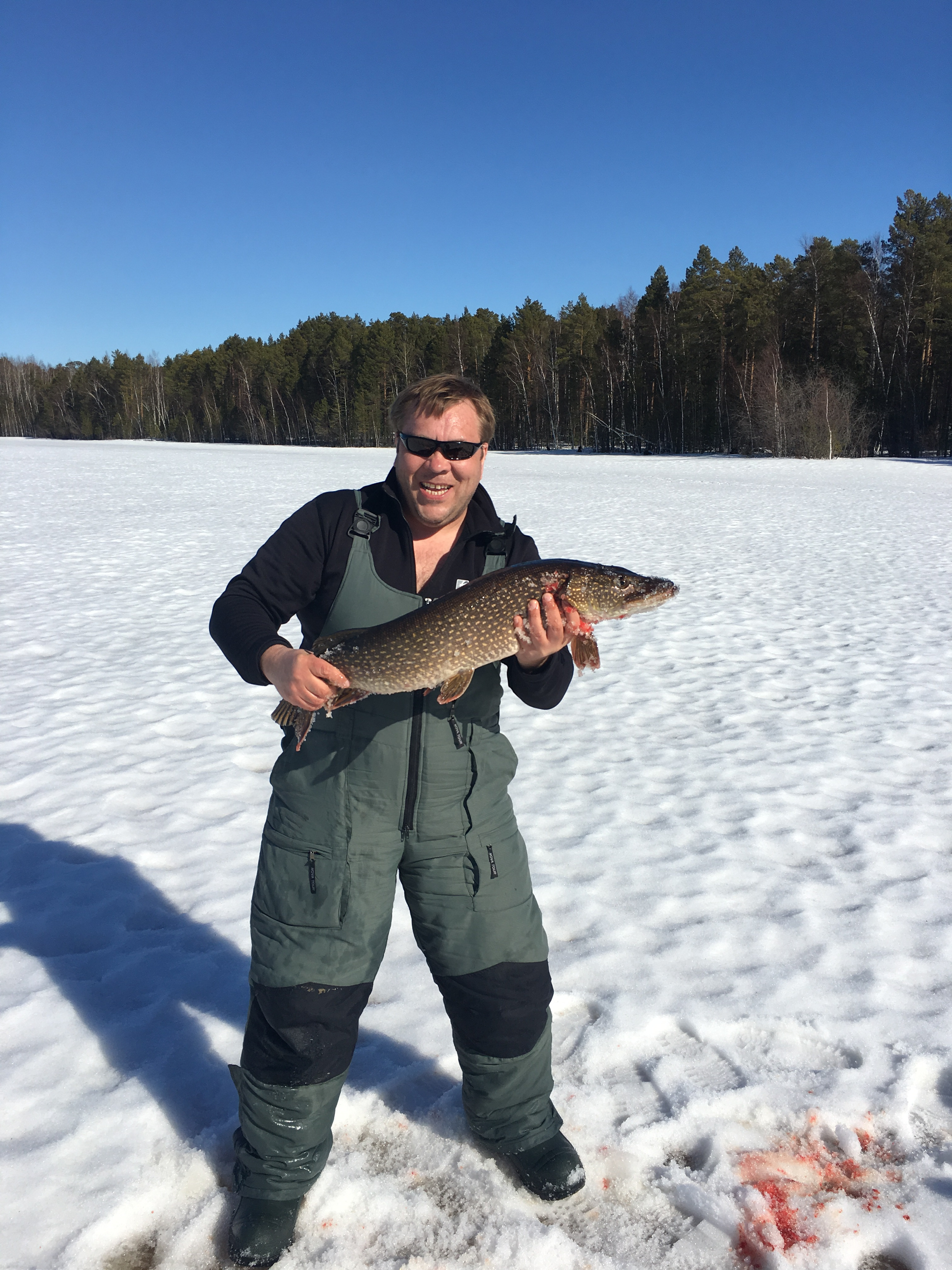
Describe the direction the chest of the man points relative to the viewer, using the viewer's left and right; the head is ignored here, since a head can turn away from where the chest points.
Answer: facing the viewer

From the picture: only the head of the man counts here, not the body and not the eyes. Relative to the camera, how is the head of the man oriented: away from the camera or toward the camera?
toward the camera
